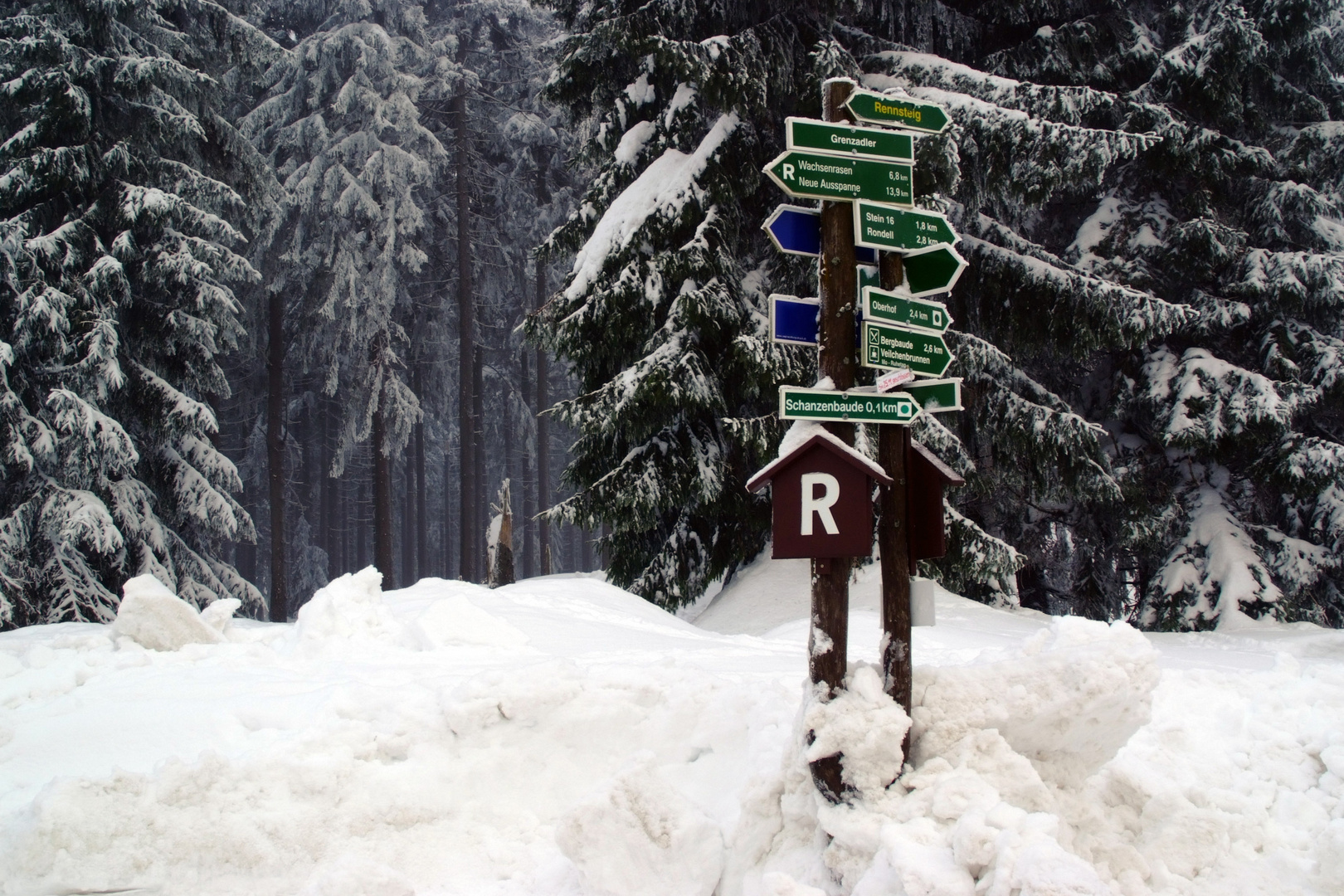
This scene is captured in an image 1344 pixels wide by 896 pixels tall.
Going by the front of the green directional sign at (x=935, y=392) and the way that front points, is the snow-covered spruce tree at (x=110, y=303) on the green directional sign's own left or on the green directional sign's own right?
on the green directional sign's own right

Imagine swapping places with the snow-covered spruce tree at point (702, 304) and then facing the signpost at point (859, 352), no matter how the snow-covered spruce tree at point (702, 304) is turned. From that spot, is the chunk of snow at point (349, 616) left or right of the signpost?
right
